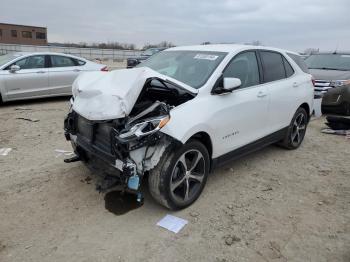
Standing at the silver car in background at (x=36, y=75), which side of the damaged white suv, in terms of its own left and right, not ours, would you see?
right

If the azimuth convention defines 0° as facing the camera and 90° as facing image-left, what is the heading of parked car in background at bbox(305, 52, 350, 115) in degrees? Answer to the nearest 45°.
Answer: approximately 45°

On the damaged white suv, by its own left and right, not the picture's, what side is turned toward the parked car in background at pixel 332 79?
back

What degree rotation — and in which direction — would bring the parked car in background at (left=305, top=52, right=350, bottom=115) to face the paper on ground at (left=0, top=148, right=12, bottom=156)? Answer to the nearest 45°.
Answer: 0° — it already faces it

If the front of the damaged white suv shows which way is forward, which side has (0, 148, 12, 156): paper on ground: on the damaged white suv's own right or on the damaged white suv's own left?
on the damaged white suv's own right

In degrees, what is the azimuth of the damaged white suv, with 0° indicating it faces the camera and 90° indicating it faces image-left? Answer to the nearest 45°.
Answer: approximately 45°
